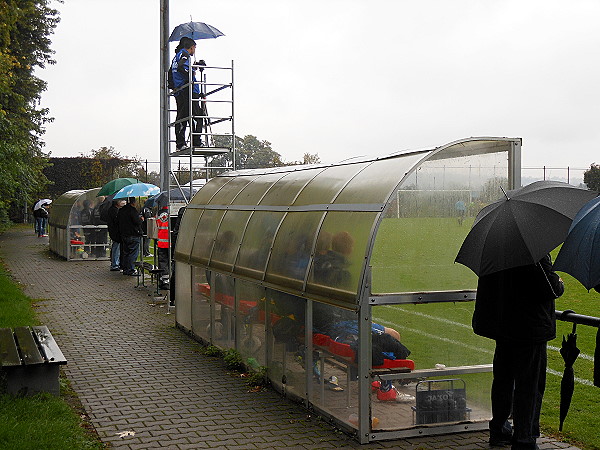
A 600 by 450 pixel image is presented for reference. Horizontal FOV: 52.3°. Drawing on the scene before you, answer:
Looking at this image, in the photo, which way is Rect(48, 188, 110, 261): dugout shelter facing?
to the viewer's right

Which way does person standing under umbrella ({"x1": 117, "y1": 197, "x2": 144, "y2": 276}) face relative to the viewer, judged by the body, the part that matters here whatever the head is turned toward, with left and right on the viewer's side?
facing away from the viewer and to the right of the viewer

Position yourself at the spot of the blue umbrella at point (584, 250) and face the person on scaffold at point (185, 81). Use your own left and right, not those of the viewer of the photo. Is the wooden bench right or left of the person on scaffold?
left

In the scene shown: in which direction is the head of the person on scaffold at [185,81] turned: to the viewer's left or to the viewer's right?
to the viewer's right

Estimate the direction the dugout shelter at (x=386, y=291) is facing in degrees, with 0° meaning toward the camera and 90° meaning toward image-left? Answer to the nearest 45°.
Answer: approximately 225°

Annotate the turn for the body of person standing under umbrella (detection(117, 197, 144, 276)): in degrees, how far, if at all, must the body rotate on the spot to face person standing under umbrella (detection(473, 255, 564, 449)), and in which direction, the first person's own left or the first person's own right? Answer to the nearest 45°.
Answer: approximately 135° to the first person's own right
